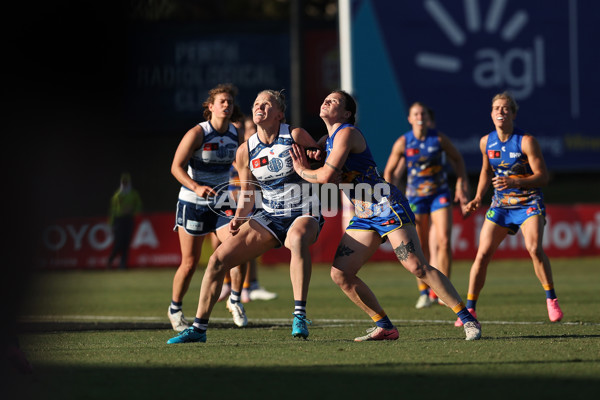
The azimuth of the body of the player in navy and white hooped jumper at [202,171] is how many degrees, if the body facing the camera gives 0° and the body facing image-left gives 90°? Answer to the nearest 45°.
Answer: approximately 315°

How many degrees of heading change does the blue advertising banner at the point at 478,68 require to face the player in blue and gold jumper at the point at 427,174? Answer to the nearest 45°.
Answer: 0° — it already faces them

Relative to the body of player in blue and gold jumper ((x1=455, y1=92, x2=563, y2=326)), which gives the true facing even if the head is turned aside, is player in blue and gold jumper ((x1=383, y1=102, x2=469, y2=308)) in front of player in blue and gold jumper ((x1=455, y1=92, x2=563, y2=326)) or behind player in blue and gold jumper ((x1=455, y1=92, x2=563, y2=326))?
behind

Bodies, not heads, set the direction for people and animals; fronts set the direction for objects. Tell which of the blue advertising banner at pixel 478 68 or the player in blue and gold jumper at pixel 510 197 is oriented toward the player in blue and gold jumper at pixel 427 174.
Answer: the blue advertising banner

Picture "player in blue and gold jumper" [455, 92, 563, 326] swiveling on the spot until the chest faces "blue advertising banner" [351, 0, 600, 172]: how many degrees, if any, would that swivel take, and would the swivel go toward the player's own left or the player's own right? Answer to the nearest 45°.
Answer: approximately 180°
